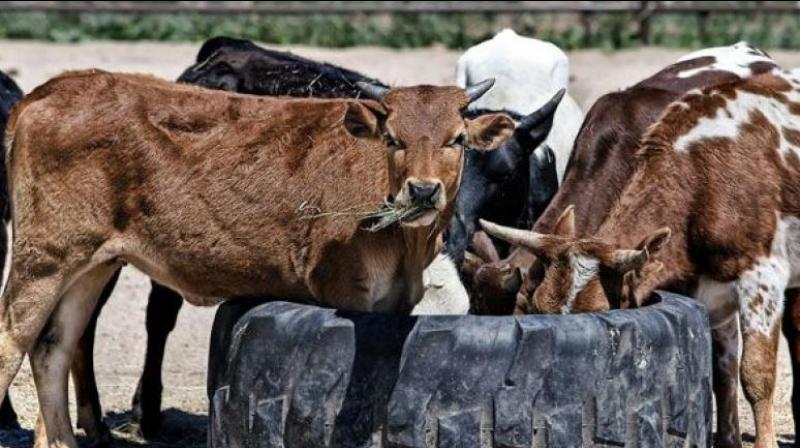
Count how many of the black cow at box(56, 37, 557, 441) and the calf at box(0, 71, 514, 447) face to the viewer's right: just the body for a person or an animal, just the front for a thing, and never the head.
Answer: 2

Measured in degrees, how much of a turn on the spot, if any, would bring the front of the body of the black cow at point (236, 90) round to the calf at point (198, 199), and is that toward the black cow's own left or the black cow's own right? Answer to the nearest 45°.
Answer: approximately 90° to the black cow's own right

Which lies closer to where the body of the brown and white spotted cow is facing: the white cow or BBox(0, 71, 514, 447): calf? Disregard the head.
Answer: the calf

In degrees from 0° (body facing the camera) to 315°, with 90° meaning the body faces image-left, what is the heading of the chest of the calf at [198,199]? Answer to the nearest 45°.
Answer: approximately 270°

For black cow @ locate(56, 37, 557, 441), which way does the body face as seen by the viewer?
to the viewer's right

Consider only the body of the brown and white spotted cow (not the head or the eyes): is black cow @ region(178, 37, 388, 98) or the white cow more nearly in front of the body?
the black cow

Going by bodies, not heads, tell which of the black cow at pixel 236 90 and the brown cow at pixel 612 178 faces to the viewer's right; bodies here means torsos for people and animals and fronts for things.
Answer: the black cow

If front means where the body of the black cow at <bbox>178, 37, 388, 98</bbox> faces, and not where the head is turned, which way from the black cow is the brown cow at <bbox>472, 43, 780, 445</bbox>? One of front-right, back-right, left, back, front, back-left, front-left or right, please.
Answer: front-right

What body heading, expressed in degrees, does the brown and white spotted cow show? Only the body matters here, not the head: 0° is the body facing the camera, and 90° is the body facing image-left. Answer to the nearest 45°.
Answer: approximately 45°

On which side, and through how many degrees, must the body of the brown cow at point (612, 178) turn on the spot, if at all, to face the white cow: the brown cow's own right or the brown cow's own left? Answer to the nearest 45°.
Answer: approximately 135° to the brown cow's own right
